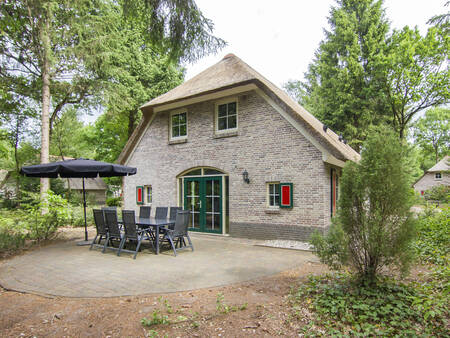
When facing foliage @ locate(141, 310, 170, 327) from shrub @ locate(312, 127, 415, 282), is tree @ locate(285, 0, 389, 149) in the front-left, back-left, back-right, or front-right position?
back-right

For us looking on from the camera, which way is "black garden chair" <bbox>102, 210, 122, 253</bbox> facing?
facing away from the viewer and to the right of the viewer

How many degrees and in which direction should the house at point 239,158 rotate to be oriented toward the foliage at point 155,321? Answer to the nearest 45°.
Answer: approximately 45° to its left

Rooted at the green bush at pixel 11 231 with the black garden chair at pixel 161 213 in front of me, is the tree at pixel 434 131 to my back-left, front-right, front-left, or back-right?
front-left

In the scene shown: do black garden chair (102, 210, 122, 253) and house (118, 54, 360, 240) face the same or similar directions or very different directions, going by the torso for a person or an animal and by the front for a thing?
very different directions

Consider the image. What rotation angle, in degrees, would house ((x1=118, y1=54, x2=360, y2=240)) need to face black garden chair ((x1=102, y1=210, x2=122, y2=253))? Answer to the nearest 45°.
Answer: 0° — it already faces it

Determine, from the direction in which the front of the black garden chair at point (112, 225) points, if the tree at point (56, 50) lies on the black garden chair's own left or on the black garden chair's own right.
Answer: on the black garden chair's own left

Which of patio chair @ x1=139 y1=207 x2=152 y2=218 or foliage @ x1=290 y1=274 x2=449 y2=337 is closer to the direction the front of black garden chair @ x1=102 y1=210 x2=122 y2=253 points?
the patio chair

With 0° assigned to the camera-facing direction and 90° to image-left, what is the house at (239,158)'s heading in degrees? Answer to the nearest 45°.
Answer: approximately 45°

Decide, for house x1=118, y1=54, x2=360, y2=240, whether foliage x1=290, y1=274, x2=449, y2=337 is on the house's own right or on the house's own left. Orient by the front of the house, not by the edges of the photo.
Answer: on the house's own left
